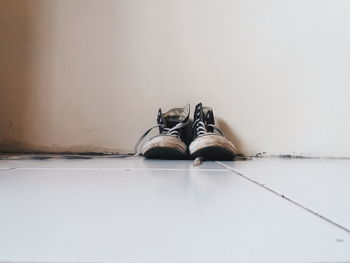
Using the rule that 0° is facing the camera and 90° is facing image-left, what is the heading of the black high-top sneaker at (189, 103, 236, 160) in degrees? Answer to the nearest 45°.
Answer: approximately 0°
